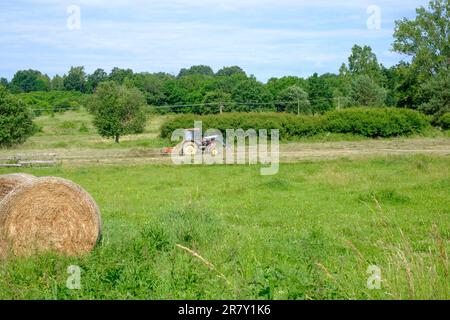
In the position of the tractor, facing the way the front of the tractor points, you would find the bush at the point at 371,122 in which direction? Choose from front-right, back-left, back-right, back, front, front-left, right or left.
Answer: front-left

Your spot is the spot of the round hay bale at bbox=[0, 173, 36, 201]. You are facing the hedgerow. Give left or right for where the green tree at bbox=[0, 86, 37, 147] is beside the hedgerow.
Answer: left

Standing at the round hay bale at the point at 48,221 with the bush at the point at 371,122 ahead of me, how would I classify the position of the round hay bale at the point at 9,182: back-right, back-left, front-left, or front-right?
front-left

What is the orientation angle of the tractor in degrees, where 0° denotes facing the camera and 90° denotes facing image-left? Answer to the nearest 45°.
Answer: approximately 270°

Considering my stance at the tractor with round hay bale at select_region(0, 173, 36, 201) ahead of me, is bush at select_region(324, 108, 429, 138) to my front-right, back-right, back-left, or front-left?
back-left

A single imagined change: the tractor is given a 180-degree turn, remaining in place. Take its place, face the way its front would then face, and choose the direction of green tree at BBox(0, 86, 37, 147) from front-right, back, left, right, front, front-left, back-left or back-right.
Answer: front-right

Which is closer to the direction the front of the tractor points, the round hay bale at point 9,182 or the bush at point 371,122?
the bush

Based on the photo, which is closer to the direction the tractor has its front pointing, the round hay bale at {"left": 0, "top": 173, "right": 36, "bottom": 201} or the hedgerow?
the hedgerow

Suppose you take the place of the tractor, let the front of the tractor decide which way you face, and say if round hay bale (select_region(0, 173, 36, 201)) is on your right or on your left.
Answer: on your right

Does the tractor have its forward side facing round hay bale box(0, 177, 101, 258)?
no
